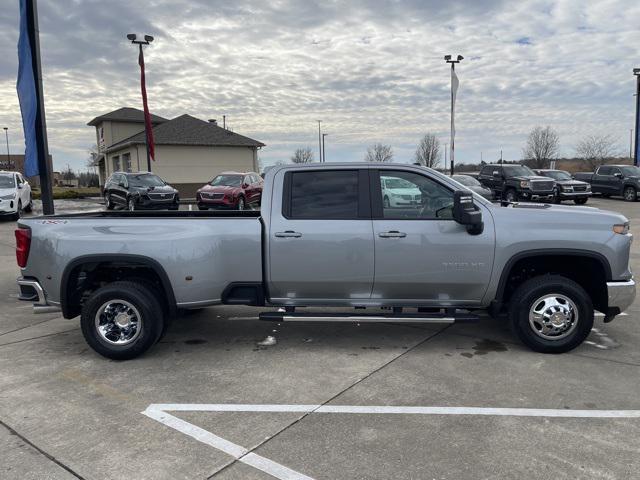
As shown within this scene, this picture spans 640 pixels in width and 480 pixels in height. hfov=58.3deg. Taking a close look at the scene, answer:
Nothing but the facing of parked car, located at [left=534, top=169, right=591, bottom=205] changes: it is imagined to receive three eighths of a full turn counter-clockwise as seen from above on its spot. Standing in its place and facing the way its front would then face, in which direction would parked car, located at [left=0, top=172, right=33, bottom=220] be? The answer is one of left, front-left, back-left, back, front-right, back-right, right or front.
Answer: back-left

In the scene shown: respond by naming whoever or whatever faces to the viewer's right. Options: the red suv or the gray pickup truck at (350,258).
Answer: the gray pickup truck

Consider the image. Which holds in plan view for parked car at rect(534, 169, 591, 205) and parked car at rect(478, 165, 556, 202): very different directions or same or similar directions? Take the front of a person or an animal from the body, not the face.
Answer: same or similar directions

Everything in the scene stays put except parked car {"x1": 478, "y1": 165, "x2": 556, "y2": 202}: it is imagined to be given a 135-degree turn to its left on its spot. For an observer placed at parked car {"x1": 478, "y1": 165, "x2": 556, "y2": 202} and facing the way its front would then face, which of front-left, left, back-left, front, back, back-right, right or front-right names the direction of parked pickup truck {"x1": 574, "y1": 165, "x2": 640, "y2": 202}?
front-right

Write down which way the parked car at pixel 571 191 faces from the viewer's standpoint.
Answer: facing the viewer and to the right of the viewer

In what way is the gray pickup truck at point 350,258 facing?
to the viewer's right

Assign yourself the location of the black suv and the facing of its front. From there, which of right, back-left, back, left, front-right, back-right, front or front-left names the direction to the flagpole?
front-right

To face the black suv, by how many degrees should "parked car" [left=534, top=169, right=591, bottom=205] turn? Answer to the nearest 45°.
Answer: approximately 90° to its right

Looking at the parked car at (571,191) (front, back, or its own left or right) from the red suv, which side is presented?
right

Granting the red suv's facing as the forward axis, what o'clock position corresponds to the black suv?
The black suv is roughly at 2 o'clock from the red suv.

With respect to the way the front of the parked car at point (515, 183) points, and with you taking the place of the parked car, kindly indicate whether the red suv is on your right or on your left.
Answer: on your right

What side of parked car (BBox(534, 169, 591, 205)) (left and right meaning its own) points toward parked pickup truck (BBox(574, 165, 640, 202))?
left

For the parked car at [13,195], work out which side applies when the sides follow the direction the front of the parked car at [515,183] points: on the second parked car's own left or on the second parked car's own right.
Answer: on the second parked car's own right

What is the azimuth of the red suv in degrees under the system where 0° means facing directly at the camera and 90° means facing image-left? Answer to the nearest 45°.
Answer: approximately 45°

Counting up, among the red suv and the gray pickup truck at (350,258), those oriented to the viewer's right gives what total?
1
